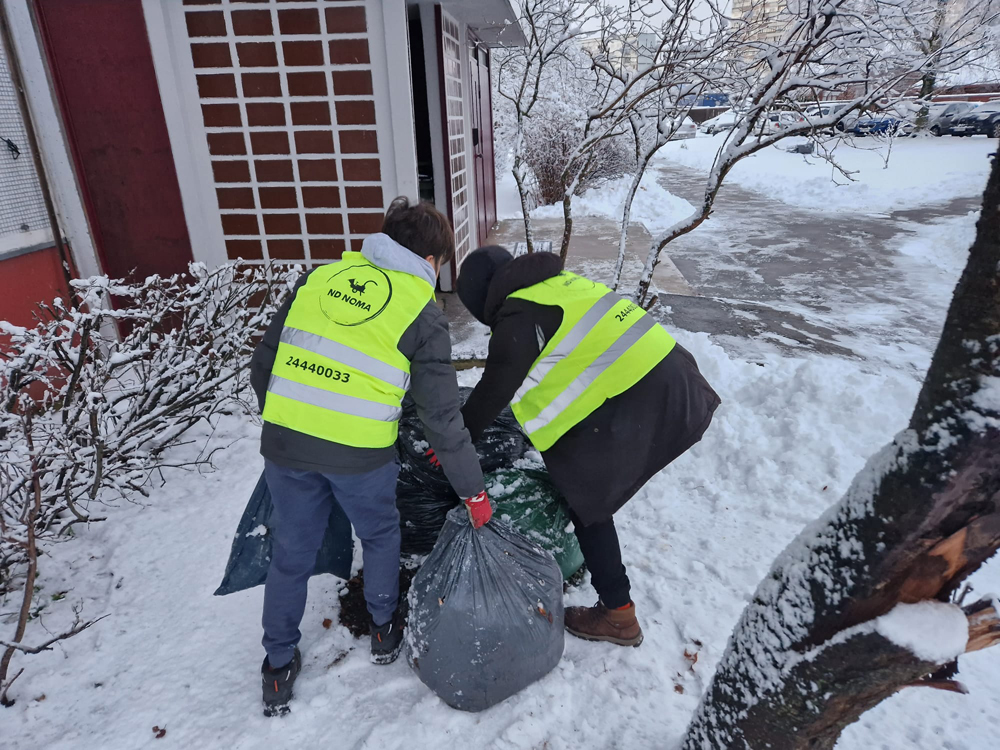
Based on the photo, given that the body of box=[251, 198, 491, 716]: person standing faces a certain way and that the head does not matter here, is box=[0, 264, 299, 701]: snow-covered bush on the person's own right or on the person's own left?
on the person's own left

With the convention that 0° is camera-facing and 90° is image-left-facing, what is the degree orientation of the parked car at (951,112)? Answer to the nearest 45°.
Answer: approximately 45°

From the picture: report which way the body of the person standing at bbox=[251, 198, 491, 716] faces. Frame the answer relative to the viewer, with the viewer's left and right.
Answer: facing away from the viewer and to the right of the viewer

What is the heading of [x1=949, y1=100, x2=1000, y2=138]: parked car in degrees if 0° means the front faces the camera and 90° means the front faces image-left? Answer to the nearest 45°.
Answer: approximately 45°

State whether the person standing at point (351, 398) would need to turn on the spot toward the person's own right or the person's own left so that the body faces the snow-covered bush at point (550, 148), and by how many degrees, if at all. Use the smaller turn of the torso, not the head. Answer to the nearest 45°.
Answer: approximately 45° to the person's own left
